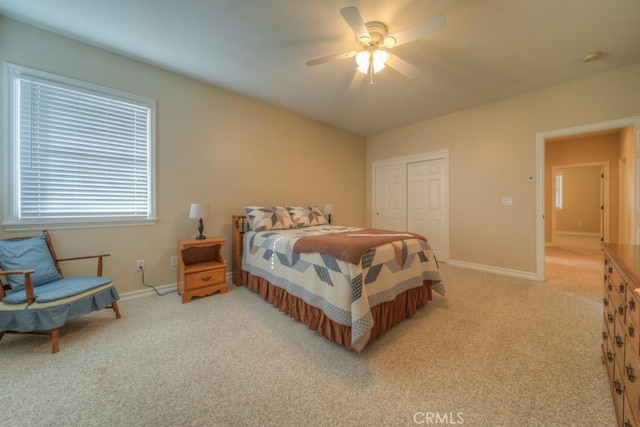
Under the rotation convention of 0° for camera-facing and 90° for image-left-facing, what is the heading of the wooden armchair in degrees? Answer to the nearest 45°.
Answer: approximately 315°

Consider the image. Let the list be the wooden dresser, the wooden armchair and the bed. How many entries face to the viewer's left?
1

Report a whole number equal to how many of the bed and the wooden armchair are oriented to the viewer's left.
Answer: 0

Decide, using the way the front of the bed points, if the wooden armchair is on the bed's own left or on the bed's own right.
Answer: on the bed's own right

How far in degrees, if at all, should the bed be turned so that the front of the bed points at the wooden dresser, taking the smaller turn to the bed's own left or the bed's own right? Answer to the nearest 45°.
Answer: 0° — it already faces it

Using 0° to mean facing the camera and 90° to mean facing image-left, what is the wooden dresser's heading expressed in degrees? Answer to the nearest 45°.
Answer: approximately 90°

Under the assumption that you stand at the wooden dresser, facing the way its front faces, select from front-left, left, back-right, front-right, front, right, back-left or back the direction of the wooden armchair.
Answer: front-left

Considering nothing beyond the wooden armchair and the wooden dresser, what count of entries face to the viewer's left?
1

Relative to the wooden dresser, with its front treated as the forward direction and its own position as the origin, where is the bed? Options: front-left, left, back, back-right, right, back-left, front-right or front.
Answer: front

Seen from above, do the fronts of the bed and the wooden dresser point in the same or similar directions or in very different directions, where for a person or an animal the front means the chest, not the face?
very different directions

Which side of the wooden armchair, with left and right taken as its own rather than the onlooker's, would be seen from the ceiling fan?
front
